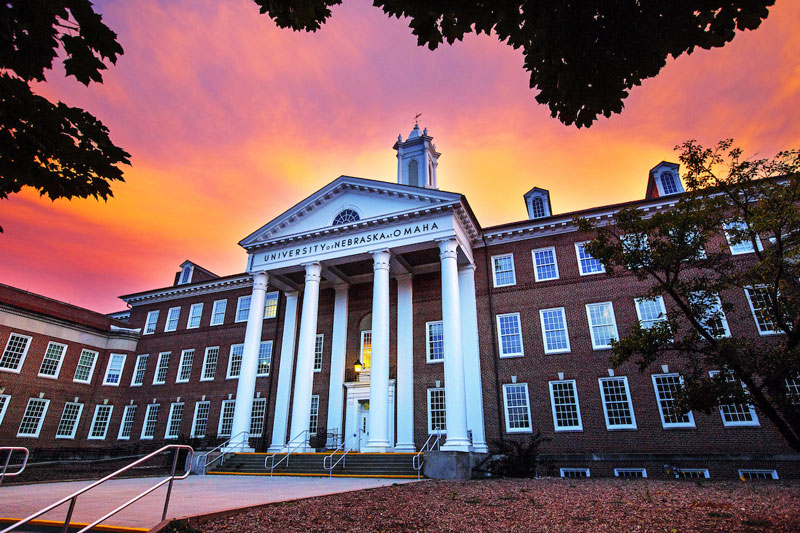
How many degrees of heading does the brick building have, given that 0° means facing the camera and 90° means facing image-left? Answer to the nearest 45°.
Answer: approximately 45°
